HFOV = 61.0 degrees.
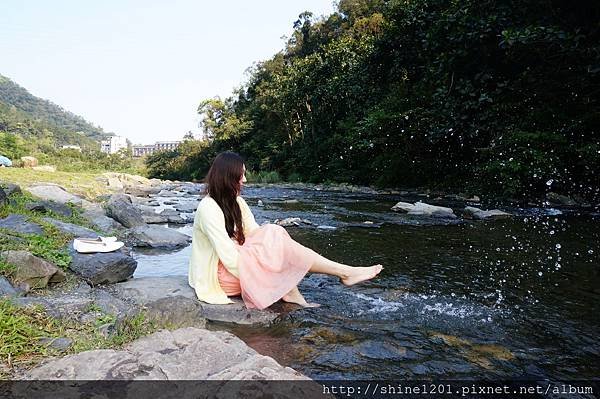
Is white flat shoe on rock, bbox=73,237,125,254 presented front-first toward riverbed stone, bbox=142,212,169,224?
no

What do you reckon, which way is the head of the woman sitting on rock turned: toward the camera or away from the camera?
away from the camera

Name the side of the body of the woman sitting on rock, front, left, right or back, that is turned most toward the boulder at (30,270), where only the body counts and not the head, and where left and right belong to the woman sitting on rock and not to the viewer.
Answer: back

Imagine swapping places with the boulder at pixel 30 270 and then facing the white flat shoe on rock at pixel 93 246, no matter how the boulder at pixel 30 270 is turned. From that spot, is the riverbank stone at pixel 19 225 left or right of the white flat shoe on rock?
left

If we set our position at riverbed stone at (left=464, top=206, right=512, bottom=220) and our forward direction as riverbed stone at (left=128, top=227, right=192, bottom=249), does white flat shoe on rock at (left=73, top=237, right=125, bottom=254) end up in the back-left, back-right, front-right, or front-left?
front-left

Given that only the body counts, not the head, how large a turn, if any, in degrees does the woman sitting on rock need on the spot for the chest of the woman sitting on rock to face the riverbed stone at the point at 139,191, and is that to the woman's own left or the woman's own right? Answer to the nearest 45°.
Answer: approximately 90° to the woman's own left

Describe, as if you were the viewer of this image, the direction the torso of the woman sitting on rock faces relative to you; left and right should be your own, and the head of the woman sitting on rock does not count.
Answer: facing to the right of the viewer
